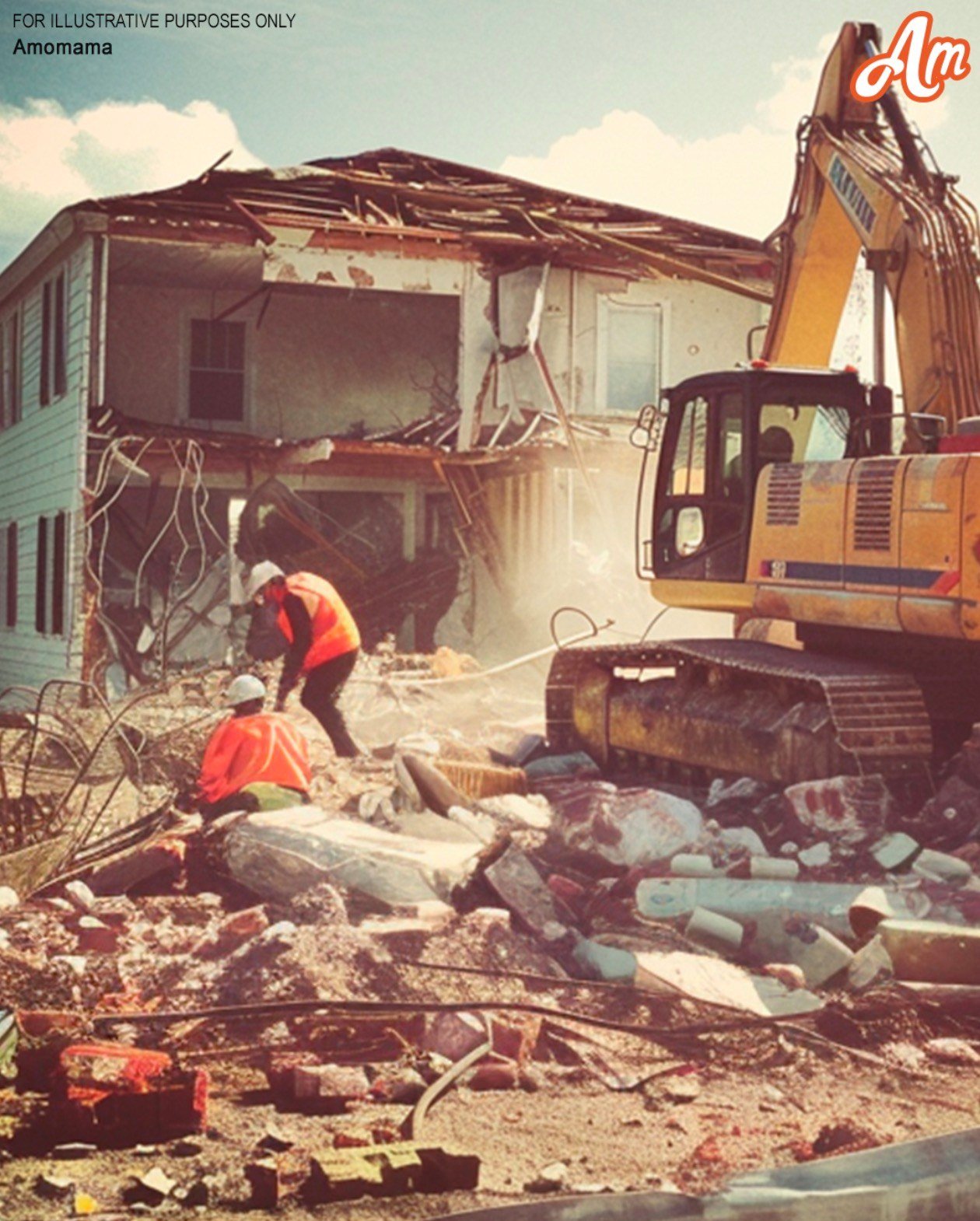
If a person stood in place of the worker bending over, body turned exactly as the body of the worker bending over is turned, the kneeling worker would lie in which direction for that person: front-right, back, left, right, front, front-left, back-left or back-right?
left

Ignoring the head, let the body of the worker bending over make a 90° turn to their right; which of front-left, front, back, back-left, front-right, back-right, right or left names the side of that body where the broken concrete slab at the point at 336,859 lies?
back

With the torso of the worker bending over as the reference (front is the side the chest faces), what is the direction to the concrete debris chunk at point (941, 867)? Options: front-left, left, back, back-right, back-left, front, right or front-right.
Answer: back-left

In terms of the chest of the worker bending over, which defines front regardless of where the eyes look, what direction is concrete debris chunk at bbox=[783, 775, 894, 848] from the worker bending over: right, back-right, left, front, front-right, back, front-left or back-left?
back-left

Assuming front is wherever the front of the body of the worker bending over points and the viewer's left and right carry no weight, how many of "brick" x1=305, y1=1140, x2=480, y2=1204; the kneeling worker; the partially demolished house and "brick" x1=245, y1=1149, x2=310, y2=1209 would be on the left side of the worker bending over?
3

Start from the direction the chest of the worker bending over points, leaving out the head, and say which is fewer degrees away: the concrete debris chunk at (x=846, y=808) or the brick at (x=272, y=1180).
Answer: the brick

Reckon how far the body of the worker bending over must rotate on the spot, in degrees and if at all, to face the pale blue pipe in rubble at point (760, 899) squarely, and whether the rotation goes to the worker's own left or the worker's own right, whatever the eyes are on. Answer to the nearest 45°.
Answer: approximately 135° to the worker's own left

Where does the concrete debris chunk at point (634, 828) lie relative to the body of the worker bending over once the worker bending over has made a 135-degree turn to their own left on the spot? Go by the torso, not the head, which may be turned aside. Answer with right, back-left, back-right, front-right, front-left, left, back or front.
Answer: front

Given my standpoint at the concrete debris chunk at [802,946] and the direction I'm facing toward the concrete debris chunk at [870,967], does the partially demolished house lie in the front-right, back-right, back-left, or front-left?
back-left

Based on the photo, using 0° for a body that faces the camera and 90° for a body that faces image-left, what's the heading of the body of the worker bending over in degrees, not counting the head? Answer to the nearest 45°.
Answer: approximately 90°

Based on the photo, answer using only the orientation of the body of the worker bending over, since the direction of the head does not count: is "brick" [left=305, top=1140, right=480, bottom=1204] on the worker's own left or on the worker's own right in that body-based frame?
on the worker's own left

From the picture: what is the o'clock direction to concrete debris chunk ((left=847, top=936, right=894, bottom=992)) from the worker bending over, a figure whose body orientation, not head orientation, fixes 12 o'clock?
The concrete debris chunk is roughly at 8 o'clock from the worker bending over.

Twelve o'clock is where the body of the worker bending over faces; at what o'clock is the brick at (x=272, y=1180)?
The brick is roughly at 9 o'clock from the worker bending over.

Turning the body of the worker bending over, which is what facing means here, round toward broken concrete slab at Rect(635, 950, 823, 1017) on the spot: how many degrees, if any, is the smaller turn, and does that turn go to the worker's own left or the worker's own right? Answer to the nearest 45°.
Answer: approximately 90° to the worker's own left

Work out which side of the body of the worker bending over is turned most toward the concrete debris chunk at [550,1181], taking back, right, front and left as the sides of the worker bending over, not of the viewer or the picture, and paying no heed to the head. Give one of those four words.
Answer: left
